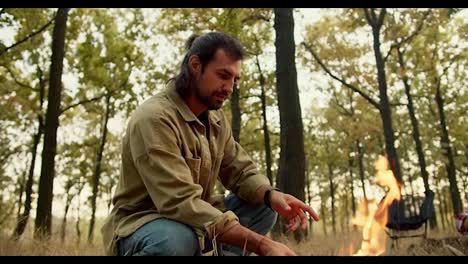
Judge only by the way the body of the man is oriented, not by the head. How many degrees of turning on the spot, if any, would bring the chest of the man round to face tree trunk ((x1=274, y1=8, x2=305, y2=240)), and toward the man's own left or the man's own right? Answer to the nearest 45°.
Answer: approximately 135° to the man's own left

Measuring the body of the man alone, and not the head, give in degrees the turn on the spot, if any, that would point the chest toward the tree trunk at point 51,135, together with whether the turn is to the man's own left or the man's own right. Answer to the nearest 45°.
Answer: approximately 180°

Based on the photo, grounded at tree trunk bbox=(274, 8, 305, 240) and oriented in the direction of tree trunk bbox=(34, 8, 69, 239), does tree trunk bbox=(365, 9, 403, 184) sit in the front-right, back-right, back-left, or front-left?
back-right

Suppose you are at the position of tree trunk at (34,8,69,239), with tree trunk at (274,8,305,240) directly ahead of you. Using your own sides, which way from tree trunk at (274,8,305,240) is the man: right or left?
right

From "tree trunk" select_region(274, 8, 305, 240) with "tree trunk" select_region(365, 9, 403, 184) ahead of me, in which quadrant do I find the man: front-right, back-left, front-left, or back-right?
back-right

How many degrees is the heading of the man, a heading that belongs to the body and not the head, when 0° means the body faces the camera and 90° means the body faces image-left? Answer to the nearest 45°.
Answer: approximately 315°

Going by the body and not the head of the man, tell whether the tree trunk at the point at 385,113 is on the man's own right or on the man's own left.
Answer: on the man's own left
